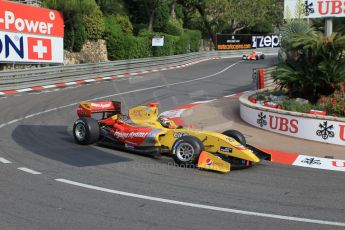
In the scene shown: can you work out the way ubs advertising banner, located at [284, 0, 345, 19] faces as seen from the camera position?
facing the viewer

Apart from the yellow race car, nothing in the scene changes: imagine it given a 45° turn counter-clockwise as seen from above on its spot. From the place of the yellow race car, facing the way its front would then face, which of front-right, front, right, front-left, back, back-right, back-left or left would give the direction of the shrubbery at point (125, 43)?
left

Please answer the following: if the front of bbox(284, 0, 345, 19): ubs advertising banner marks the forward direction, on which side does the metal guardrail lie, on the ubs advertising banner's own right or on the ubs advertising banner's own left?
on the ubs advertising banner's own right

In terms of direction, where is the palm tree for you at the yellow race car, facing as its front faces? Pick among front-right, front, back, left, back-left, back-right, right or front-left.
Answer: left

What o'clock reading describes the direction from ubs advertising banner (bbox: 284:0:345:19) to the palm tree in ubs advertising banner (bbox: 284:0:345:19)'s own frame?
The palm tree is roughly at 12 o'clock from the ubs advertising banner.

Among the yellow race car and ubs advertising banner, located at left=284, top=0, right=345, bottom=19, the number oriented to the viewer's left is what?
0

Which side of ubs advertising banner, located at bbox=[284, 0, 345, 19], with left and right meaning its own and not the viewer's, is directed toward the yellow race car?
front

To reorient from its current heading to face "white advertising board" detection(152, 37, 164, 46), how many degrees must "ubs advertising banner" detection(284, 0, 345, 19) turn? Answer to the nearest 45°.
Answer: approximately 135° to its right
